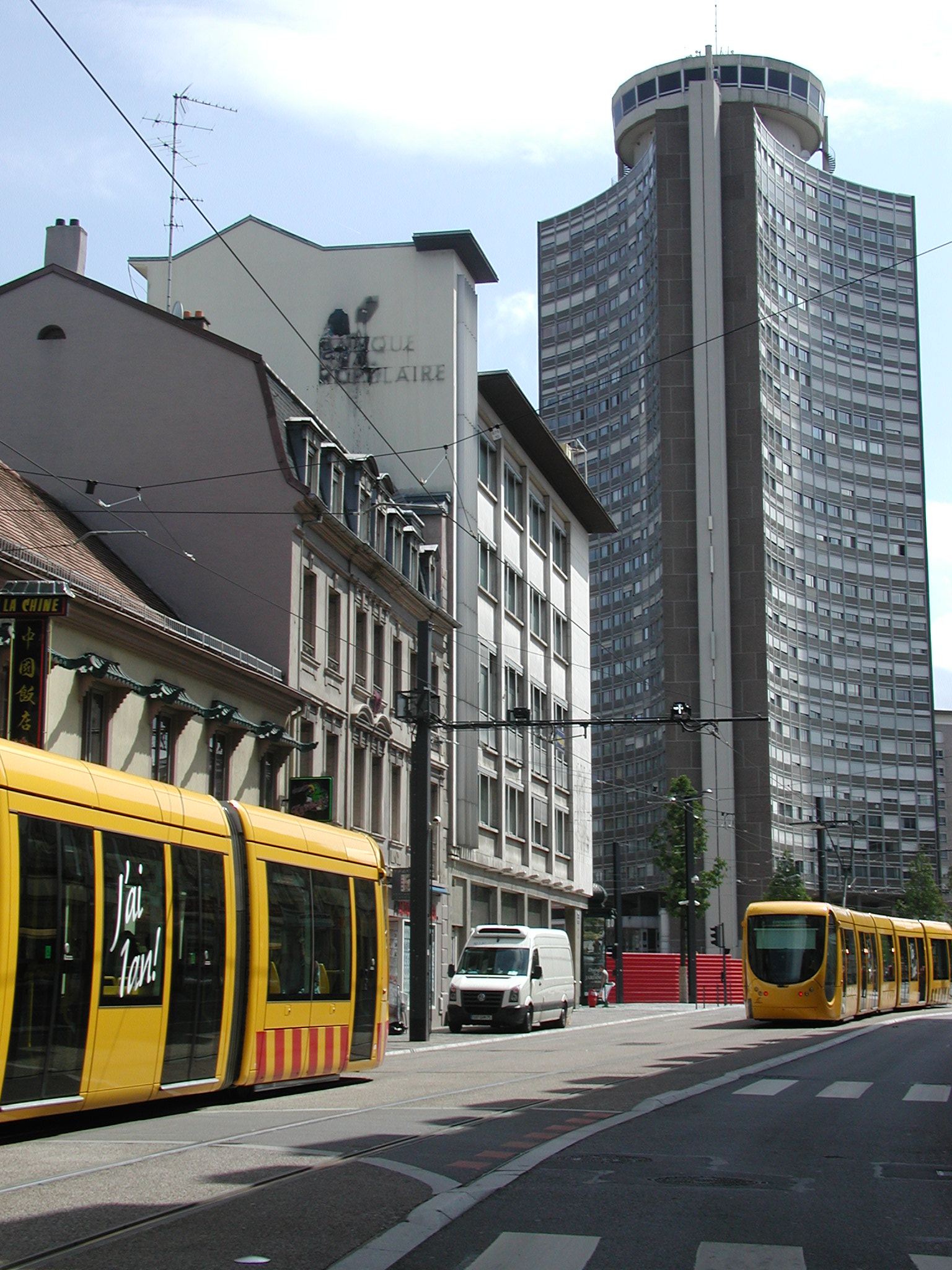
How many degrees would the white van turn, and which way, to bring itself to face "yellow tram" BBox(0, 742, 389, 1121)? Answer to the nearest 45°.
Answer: approximately 45° to its left

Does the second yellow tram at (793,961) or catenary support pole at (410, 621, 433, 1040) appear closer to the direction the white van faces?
the catenary support pole

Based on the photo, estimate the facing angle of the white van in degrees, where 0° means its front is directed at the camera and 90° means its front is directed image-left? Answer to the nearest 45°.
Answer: approximately 45°

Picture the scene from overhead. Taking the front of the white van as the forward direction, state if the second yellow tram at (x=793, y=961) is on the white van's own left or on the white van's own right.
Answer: on the white van's own left

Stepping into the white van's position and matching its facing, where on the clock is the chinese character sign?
The chinese character sign is roughly at 11 o'clock from the white van.
